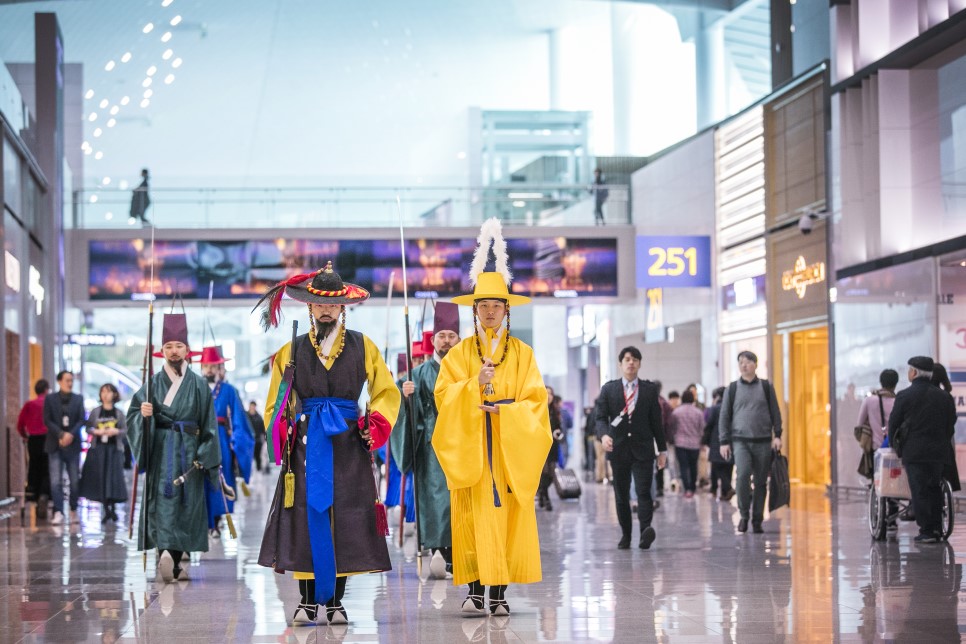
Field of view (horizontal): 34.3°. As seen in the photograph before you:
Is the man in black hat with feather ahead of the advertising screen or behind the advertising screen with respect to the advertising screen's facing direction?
ahead

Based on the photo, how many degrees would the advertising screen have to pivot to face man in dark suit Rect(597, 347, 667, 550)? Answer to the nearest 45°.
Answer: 0° — it already faces them

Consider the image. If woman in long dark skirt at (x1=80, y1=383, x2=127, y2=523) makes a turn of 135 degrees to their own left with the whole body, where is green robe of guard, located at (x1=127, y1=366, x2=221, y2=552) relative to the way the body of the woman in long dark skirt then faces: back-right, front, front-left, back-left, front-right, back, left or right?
back-right

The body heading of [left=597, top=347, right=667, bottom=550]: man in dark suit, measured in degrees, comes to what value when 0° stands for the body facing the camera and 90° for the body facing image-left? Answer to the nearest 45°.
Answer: approximately 0°

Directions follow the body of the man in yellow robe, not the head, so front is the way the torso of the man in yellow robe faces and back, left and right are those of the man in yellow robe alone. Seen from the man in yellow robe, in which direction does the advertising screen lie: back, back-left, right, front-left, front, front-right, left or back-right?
back

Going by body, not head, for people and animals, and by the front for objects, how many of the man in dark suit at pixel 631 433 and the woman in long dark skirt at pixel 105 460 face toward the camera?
2

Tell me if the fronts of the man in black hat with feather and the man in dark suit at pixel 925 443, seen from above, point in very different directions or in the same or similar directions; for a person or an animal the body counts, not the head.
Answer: very different directions

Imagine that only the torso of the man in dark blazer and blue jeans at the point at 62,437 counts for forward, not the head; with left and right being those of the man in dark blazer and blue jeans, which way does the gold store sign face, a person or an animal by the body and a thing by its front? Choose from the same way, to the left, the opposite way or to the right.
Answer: to the right

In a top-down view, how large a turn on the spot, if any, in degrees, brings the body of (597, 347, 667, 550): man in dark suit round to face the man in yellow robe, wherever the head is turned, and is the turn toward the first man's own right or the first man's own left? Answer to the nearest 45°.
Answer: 0° — they already face them
